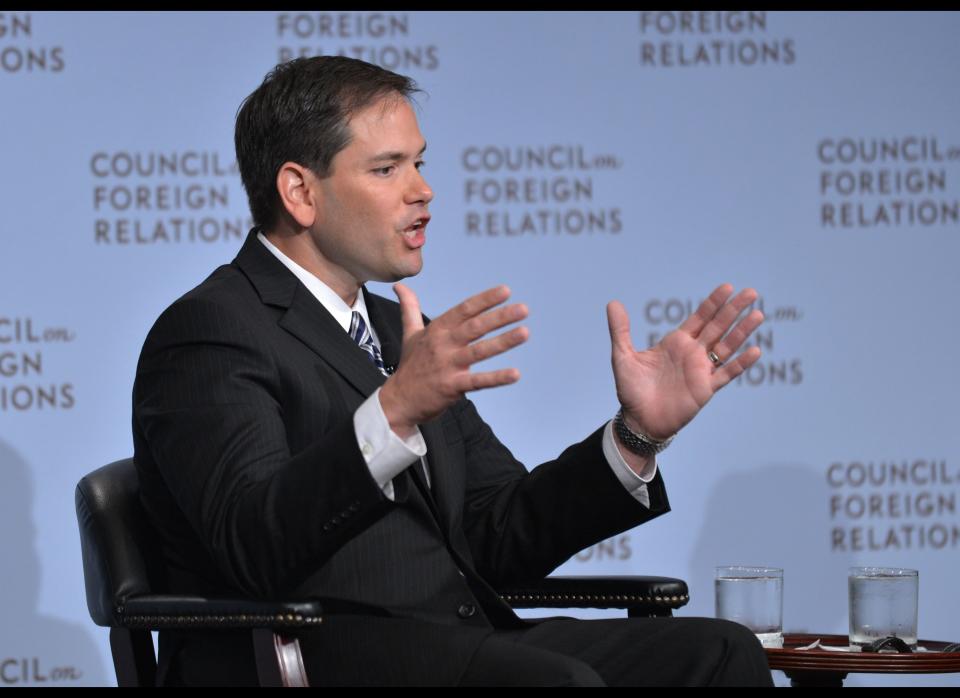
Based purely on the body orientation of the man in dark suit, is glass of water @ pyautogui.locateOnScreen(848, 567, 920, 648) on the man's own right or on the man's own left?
on the man's own left

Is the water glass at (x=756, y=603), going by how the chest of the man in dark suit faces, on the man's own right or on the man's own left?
on the man's own left

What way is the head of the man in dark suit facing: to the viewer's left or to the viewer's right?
to the viewer's right

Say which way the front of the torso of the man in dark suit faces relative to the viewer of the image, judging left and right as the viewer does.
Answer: facing the viewer and to the right of the viewer

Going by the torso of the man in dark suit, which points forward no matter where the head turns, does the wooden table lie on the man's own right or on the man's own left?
on the man's own left
